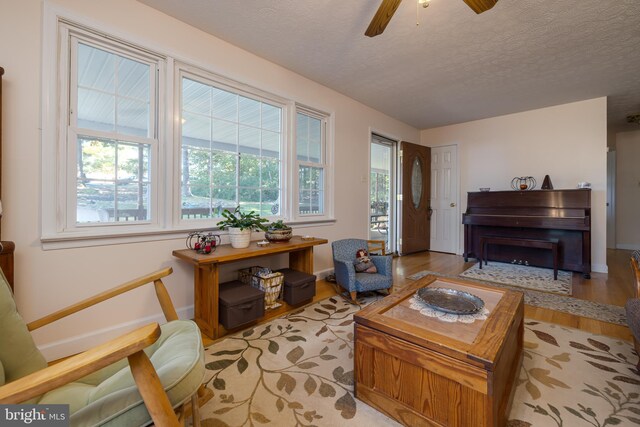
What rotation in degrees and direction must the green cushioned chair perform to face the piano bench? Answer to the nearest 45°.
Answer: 0° — it already faces it

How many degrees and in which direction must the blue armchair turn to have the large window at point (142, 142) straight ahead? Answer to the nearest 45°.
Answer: approximately 90° to its right

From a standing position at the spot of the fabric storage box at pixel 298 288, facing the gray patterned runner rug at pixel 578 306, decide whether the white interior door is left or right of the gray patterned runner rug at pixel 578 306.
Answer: left

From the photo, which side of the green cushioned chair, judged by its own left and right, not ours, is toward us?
right

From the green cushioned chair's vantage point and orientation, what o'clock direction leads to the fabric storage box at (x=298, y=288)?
The fabric storage box is roughly at 11 o'clock from the green cushioned chair.

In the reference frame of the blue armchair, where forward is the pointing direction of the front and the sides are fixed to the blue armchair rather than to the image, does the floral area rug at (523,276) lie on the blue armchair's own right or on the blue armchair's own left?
on the blue armchair's own left

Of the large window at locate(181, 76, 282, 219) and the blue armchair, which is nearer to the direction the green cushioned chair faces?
the blue armchair

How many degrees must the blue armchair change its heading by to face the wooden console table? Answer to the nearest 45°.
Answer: approximately 90° to its right

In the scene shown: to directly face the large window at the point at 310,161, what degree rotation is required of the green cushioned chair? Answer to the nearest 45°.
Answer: approximately 45° to its left

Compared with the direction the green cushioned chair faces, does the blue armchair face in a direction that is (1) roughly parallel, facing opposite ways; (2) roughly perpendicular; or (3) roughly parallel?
roughly perpendicular

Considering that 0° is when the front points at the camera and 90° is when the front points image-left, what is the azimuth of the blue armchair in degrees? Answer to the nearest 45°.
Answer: approximately 315°
